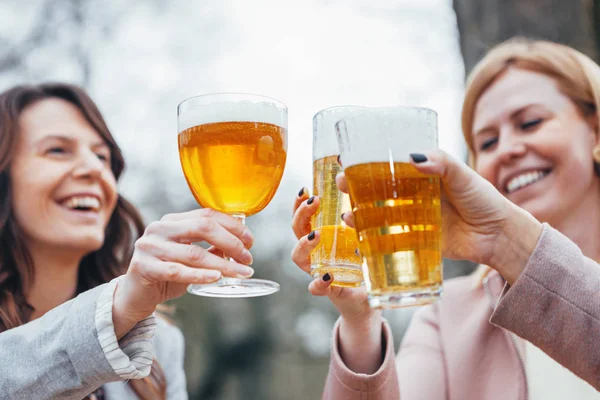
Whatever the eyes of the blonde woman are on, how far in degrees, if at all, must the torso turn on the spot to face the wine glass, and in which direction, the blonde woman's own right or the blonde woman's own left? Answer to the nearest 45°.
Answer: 0° — they already face it

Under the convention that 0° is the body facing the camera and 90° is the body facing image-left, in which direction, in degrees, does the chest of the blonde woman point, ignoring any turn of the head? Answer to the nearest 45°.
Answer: approximately 45°

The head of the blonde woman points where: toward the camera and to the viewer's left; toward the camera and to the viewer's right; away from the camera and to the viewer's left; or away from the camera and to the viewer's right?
toward the camera and to the viewer's left
